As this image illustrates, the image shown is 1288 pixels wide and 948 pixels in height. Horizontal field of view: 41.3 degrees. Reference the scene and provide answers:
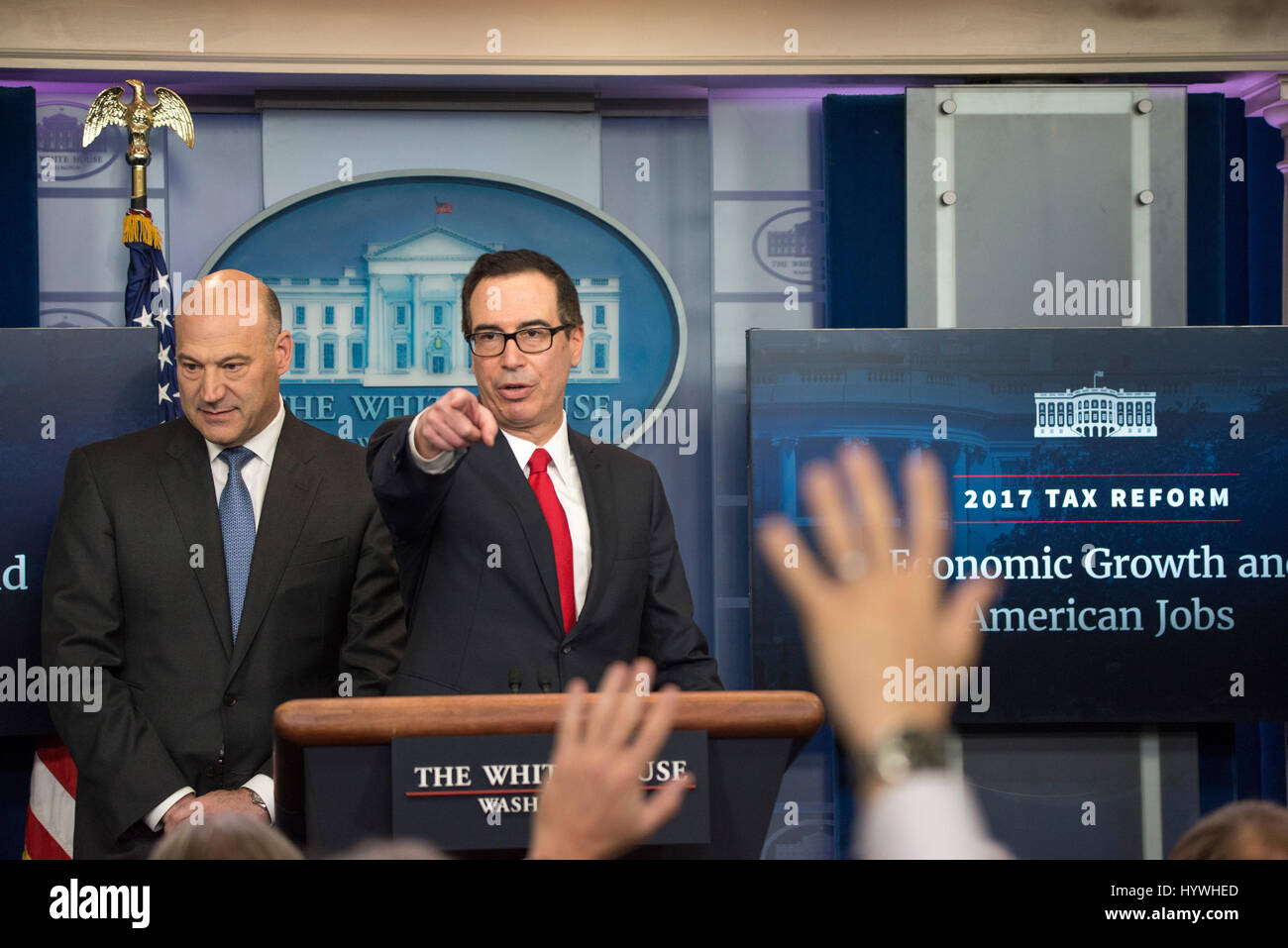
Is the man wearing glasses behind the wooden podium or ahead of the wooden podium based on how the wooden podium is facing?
behind

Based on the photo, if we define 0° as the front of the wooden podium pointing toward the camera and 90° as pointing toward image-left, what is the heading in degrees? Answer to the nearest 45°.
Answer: approximately 0°

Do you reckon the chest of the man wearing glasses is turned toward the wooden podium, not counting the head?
yes

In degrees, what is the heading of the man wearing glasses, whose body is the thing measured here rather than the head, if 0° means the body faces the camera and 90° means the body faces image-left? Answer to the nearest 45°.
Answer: approximately 0°

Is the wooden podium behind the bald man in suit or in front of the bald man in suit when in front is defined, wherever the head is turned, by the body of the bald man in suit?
in front

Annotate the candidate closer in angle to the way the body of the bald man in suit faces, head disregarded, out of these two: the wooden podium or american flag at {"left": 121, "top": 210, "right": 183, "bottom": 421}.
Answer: the wooden podium
